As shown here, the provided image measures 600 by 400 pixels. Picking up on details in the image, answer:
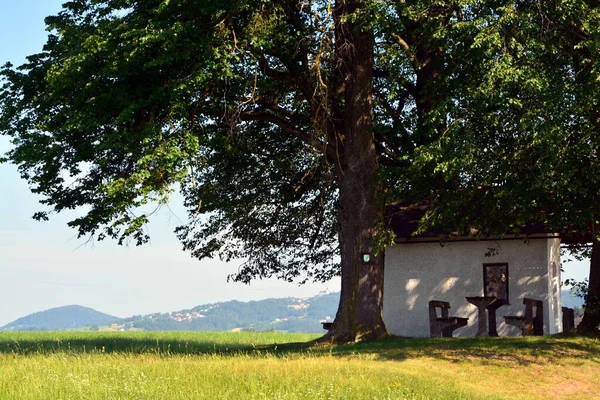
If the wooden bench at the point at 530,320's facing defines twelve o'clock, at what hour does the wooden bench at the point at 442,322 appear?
the wooden bench at the point at 442,322 is roughly at 12 o'clock from the wooden bench at the point at 530,320.

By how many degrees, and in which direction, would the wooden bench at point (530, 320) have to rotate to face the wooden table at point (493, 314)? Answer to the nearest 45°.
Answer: approximately 45° to its right

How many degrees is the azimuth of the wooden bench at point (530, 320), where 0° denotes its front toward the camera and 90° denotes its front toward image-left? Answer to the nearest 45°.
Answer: approximately 90°

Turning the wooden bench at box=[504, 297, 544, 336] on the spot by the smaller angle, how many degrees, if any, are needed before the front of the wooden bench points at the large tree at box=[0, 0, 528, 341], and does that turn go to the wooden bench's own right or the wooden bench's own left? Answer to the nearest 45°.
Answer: approximately 45° to the wooden bench's own left

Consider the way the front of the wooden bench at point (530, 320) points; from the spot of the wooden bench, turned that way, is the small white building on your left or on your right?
on your right

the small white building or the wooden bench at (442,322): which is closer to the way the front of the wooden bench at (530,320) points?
the wooden bench
